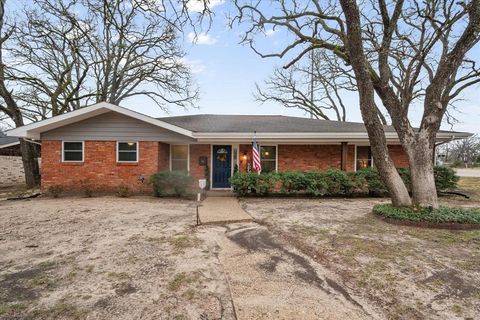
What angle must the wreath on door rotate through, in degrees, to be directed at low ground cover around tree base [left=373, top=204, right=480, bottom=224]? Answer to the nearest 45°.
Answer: approximately 45° to its left

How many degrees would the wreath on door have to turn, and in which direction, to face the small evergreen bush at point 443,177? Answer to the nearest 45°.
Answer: approximately 90° to its left

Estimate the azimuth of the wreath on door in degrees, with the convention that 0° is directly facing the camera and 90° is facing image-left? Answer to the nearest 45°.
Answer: approximately 0°

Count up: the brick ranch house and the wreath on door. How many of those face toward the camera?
2

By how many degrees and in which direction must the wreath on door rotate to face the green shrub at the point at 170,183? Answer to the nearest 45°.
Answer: approximately 45° to its right

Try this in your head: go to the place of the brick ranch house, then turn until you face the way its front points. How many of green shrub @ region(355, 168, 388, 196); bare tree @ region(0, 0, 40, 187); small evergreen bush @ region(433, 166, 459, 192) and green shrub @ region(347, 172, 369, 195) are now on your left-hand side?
3
